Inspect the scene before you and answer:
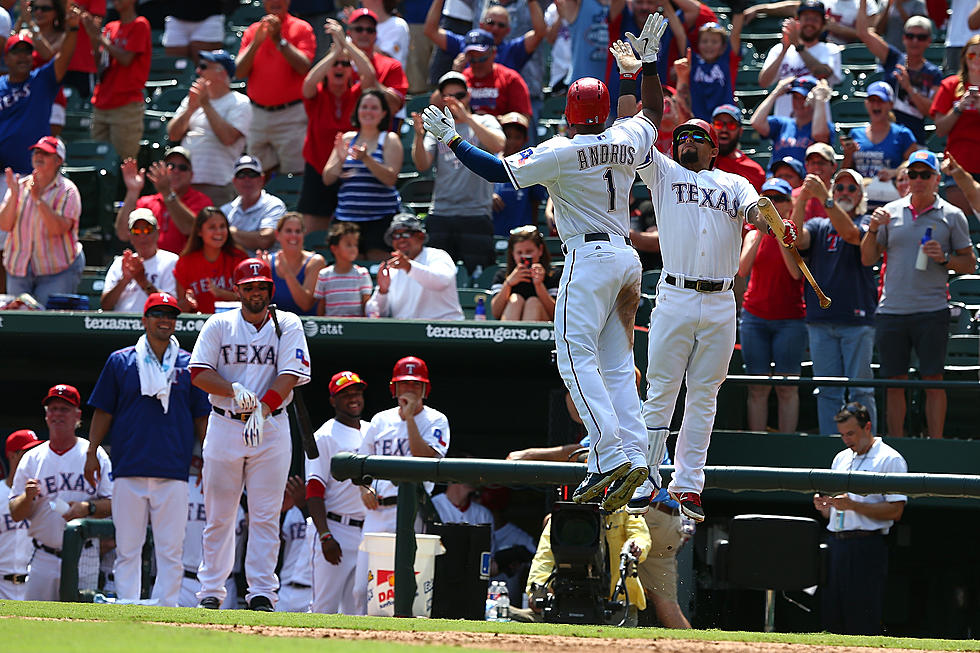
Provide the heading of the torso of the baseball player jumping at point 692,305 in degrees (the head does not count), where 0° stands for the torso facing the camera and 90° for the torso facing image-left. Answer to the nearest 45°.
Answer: approximately 0°

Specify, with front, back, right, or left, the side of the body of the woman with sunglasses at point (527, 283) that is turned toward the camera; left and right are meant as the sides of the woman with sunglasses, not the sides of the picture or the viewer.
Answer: front

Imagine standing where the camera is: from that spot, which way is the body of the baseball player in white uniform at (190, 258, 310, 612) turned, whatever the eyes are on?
toward the camera

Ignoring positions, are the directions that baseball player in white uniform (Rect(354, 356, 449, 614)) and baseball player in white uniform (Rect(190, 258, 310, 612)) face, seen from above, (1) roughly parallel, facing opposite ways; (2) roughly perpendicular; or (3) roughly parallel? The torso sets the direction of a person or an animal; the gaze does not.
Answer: roughly parallel

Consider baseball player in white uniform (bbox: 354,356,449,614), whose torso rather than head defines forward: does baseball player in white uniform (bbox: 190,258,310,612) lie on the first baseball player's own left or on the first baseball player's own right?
on the first baseball player's own right

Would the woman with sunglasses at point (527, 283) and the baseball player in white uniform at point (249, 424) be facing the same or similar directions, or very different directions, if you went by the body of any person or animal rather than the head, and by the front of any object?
same or similar directions

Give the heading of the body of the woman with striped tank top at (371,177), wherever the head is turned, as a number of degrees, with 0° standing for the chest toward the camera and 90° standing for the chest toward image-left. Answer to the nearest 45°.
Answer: approximately 45°

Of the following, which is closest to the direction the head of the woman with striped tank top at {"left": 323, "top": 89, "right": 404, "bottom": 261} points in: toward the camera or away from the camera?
toward the camera

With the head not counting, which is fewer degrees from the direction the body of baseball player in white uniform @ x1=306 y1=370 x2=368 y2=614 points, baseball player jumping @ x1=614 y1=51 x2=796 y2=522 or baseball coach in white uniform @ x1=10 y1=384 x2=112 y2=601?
the baseball player jumping

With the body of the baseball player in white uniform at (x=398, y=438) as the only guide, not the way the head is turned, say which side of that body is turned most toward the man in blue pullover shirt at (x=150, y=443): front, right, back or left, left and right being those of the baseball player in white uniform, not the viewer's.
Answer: right

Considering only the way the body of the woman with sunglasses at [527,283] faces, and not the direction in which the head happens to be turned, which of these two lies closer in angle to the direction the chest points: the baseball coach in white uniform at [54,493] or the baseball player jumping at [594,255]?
the baseball player jumping

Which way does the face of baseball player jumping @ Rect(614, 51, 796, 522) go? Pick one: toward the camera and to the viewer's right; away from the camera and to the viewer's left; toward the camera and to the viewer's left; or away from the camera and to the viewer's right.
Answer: toward the camera and to the viewer's left

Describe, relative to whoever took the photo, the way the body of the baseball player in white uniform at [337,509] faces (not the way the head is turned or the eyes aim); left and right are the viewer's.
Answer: facing the viewer and to the right of the viewer

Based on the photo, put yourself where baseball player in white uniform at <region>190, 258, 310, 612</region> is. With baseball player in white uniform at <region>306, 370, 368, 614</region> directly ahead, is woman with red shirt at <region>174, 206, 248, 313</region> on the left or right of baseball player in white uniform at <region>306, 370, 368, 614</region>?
left

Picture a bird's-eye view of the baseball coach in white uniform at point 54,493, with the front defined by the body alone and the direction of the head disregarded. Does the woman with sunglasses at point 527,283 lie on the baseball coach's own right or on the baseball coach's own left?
on the baseball coach's own left

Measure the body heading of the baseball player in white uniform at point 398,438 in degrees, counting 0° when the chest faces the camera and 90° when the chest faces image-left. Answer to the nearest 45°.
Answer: approximately 0°
